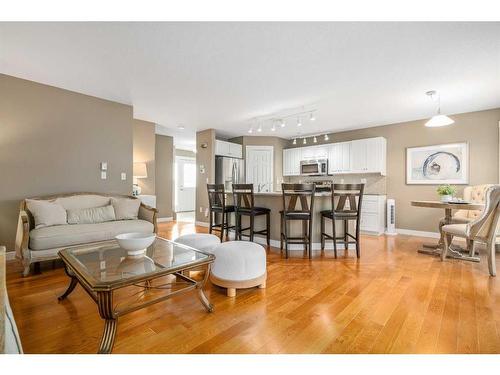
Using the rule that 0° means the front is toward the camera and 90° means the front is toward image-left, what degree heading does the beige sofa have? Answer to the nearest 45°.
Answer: approximately 315°

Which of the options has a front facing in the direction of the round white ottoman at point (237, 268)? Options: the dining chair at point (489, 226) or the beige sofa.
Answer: the beige sofa

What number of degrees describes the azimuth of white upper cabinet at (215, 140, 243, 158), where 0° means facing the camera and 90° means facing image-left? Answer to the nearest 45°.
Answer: approximately 315°

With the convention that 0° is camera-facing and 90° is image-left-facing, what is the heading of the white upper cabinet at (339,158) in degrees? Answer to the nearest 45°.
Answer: approximately 45°

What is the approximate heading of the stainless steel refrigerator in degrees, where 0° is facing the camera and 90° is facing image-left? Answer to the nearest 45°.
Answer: approximately 315°

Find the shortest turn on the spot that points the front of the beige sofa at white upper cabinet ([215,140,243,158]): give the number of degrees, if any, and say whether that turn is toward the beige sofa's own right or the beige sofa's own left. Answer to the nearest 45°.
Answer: approximately 90° to the beige sofa's own left
